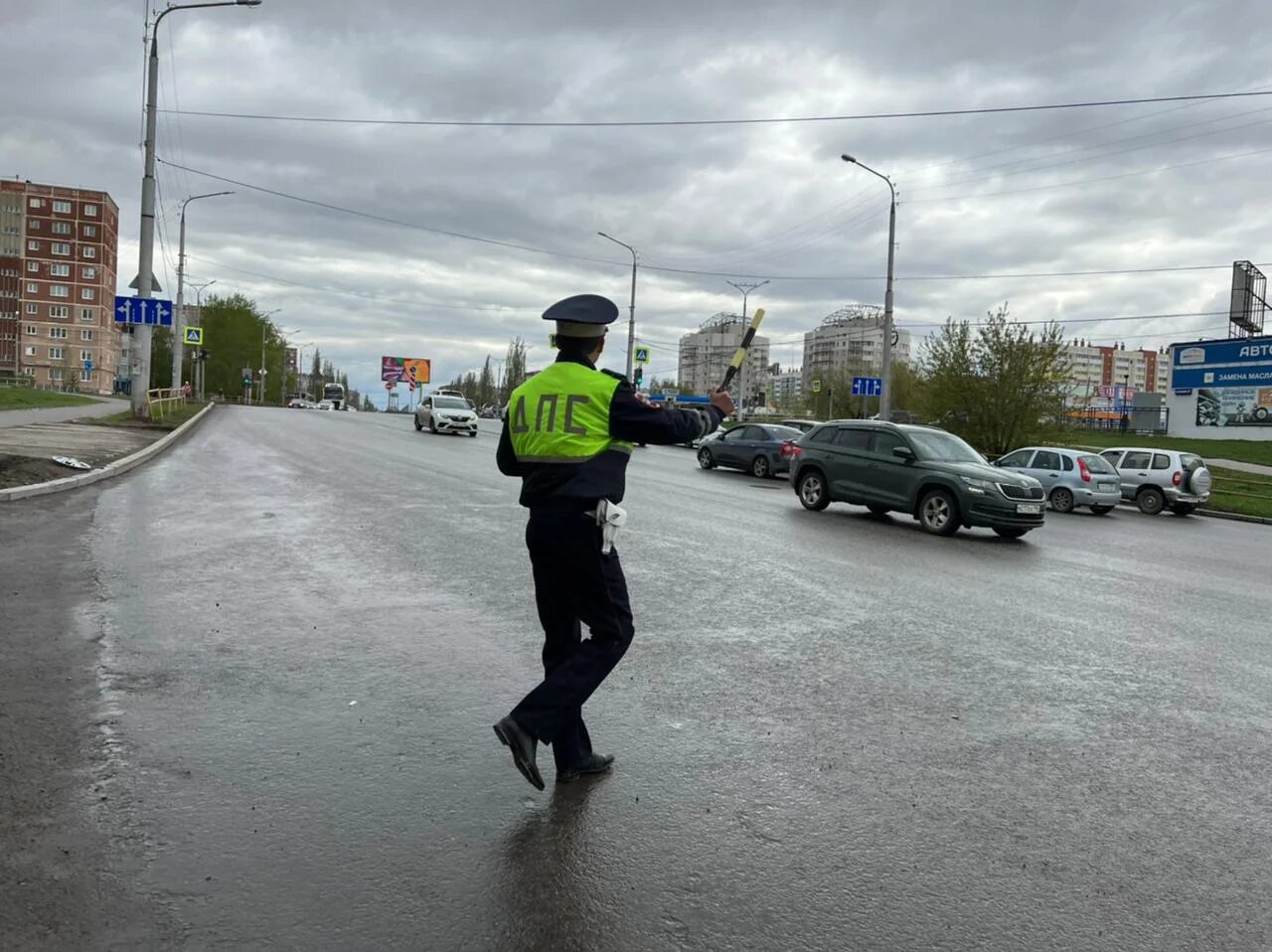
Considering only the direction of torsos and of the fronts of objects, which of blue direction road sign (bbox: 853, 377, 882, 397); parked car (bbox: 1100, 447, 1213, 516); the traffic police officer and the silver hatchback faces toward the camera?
the blue direction road sign

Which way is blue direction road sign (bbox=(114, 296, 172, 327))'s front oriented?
toward the camera

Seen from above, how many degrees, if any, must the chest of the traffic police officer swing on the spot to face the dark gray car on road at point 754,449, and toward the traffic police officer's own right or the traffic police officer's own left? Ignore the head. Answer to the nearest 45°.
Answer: approximately 45° to the traffic police officer's own left

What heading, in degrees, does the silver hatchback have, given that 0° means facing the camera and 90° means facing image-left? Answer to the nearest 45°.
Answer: approximately 135°

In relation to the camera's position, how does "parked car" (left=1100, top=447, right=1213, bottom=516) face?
facing away from the viewer and to the left of the viewer

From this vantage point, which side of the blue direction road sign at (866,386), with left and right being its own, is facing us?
front

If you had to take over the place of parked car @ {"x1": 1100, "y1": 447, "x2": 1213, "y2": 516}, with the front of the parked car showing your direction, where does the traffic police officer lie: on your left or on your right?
on your left

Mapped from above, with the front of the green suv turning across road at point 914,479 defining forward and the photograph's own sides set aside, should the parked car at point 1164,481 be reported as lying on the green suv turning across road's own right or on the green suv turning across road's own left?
on the green suv turning across road's own left

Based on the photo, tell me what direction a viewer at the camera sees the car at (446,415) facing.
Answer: facing the viewer and to the right of the viewer

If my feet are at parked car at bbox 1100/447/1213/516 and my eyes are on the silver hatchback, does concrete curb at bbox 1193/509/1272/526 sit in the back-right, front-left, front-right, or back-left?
back-left

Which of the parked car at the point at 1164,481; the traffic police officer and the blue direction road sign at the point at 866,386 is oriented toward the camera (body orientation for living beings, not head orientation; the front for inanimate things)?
the blue direction road sign

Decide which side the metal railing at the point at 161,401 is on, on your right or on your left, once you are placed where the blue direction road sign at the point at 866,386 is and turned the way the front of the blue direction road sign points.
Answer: on your right

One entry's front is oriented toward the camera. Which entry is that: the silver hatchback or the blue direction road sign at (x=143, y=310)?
the blue direction road sign

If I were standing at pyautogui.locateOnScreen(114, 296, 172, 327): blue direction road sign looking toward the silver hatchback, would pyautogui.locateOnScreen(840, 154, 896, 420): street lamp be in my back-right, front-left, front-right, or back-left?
front-left

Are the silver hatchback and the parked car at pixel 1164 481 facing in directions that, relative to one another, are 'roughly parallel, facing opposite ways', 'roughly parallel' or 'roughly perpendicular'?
roughly parallel

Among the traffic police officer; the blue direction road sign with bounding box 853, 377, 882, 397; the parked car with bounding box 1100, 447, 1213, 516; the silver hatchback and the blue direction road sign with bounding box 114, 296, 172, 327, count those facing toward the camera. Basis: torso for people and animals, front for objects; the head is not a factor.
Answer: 2

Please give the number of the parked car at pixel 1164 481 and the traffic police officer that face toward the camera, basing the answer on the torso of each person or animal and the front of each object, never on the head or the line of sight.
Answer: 0

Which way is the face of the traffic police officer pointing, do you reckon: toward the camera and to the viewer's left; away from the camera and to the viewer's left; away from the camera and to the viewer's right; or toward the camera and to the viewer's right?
away from the camera and to the viewer's right

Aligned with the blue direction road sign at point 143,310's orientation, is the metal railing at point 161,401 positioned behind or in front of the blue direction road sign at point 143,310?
behind

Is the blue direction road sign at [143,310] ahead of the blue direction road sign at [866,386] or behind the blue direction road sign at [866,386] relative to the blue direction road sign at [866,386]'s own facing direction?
ahead
